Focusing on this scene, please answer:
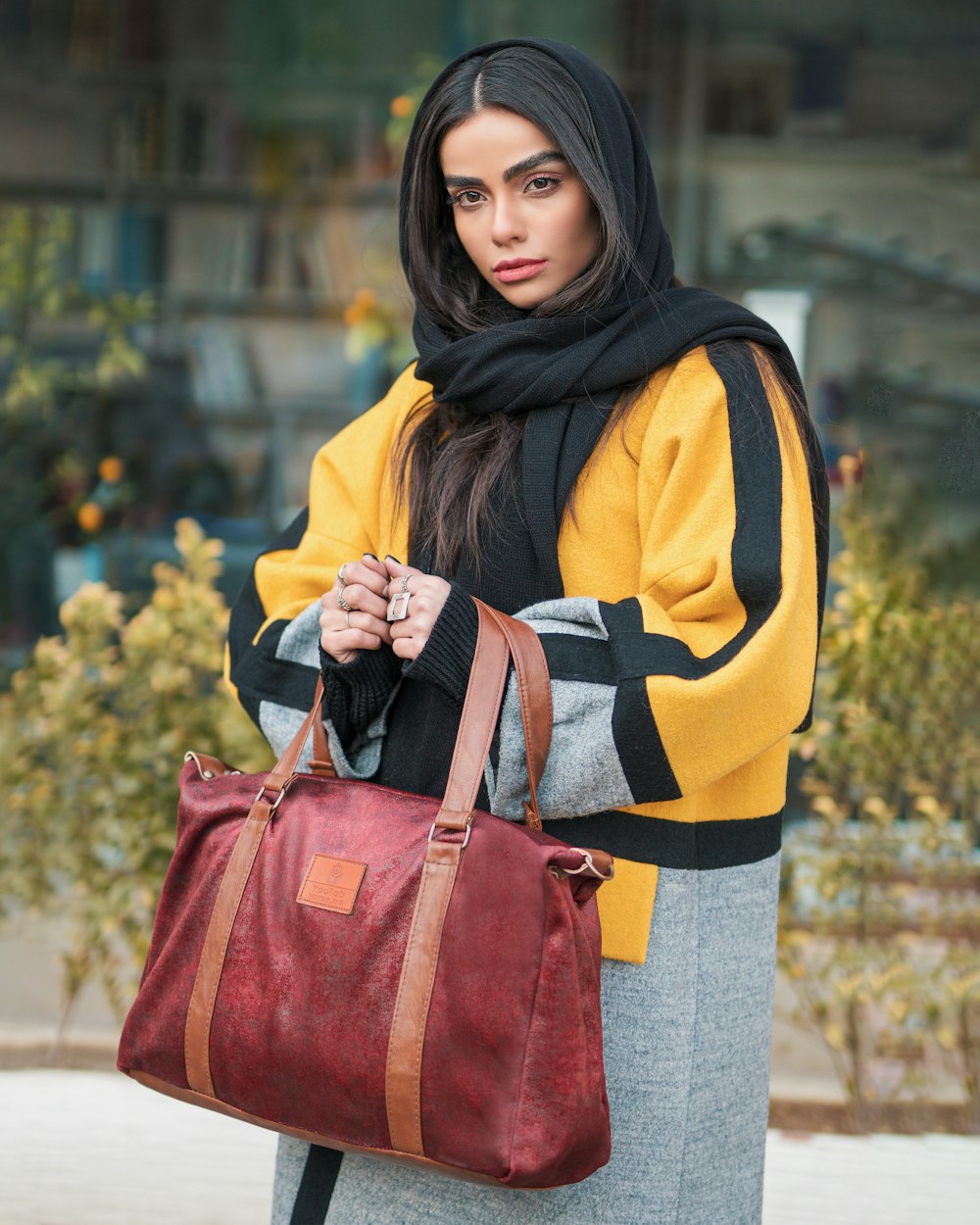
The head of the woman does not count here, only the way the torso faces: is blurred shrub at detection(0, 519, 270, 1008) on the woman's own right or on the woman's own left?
on the woman's own right

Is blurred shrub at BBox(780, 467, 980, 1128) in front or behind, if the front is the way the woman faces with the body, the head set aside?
behind

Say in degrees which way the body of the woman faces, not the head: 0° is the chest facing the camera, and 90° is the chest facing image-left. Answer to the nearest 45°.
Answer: approximately 45°

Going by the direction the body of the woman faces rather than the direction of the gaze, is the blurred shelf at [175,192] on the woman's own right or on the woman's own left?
on the woman's own right

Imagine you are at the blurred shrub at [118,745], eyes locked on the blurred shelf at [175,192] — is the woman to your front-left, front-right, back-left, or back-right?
back-right
